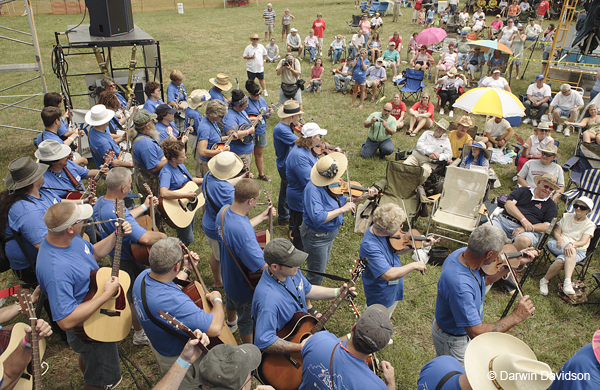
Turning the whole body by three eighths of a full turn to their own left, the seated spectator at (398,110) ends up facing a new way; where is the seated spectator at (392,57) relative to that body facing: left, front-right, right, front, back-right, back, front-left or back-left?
left

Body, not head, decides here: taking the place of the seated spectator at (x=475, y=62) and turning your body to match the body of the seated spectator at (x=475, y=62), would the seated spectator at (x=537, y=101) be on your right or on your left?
on your left

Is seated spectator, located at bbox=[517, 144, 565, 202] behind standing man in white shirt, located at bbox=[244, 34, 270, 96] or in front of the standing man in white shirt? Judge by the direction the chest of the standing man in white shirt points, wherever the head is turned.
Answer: in front

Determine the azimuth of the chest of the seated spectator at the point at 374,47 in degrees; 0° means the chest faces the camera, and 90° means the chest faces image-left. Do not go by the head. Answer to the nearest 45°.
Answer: approximately 45°

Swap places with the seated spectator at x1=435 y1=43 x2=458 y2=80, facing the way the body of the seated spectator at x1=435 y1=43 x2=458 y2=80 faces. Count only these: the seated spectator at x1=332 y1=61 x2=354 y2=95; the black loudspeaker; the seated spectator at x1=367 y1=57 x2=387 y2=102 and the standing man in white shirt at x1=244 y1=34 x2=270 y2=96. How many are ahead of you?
4

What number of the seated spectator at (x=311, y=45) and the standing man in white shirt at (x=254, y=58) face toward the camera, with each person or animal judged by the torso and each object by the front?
2

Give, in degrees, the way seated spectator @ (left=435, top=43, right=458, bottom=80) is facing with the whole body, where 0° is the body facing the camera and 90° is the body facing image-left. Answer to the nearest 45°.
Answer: approximately 45°
